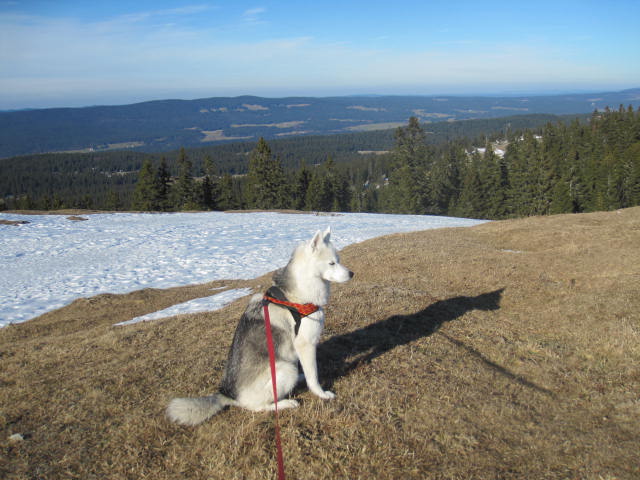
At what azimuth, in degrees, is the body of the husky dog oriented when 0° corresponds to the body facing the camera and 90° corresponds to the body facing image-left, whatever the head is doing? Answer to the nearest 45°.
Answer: approximately 270°
